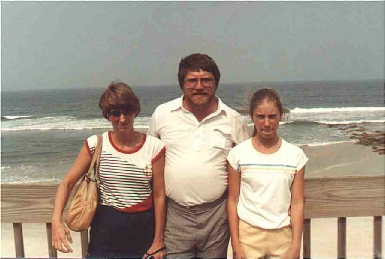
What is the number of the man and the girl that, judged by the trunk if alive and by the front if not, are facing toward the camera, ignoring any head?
2

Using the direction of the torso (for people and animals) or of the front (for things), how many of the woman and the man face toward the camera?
2

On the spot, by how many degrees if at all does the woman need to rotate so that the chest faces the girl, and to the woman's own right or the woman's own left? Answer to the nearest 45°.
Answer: approximately 90° to the woman's own left

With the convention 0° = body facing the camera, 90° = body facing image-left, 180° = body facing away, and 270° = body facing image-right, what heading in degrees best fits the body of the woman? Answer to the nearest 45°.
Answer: approximately 0°

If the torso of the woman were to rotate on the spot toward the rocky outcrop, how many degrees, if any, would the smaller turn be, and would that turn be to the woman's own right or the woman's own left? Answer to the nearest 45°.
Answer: approximately 135° to the woman's own left

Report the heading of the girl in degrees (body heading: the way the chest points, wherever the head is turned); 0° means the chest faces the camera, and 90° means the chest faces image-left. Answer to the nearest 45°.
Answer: approximately 0°
